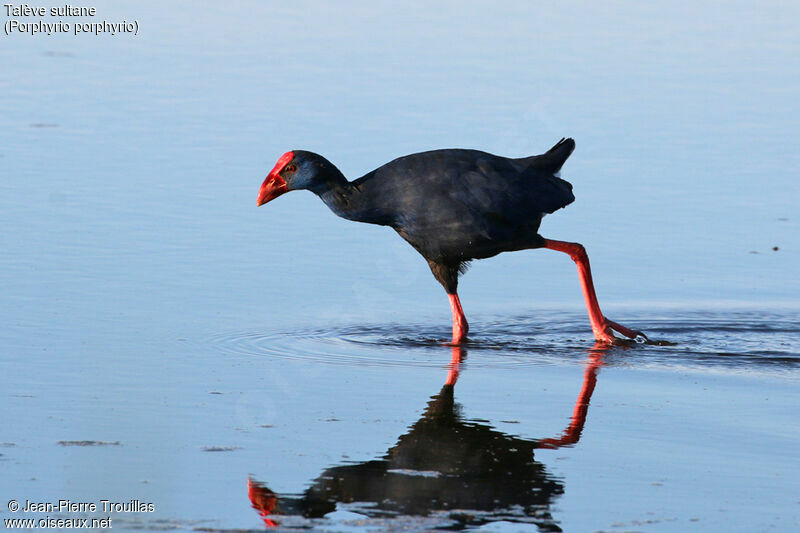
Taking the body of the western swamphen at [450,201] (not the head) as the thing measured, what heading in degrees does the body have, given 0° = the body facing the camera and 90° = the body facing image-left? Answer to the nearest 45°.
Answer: approximately 90°
